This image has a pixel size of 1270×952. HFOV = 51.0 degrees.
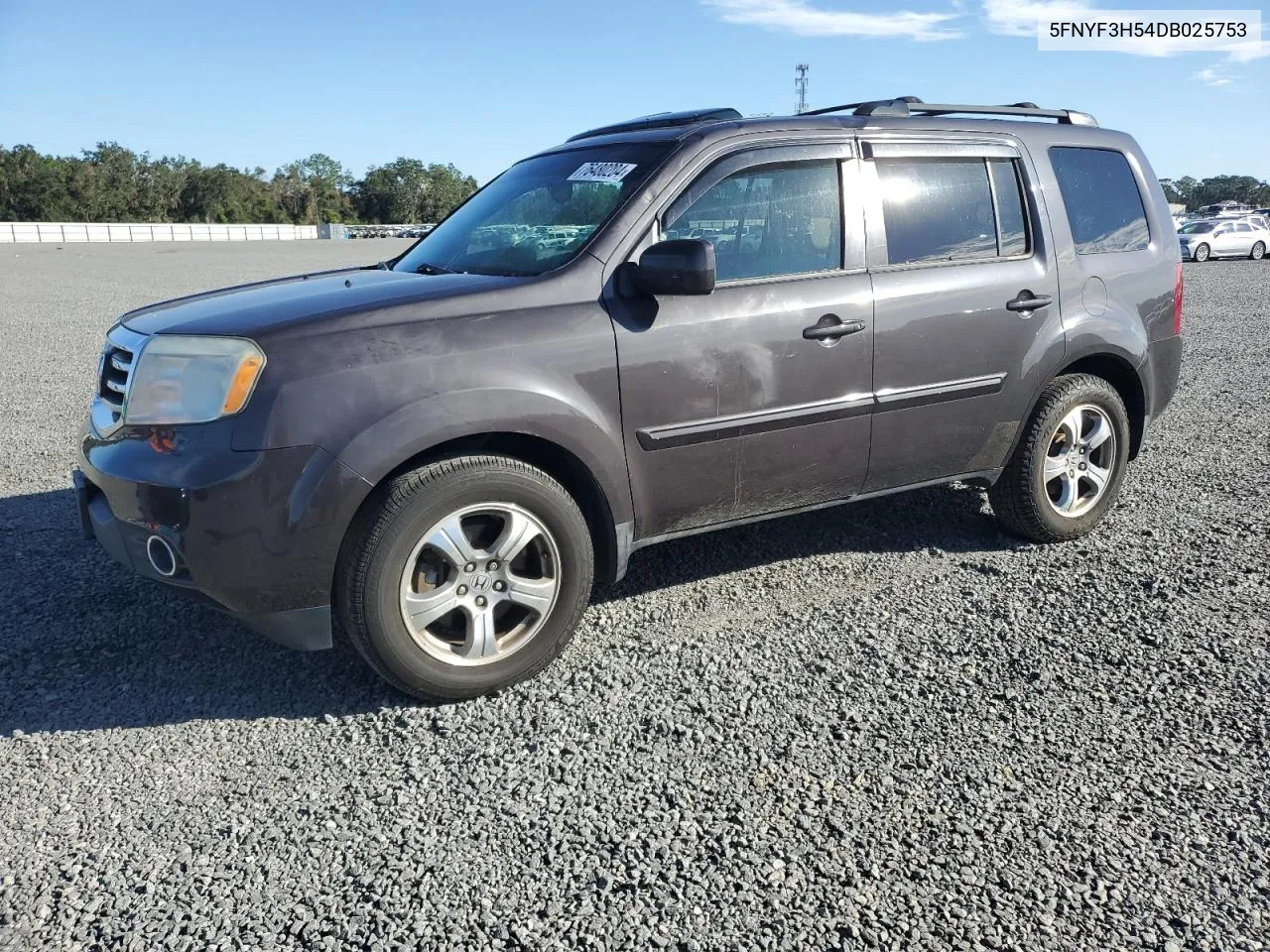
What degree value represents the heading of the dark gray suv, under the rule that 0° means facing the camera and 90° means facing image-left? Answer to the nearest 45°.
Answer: approximately 45°

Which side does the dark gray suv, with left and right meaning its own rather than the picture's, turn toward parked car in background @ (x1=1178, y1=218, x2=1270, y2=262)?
back
